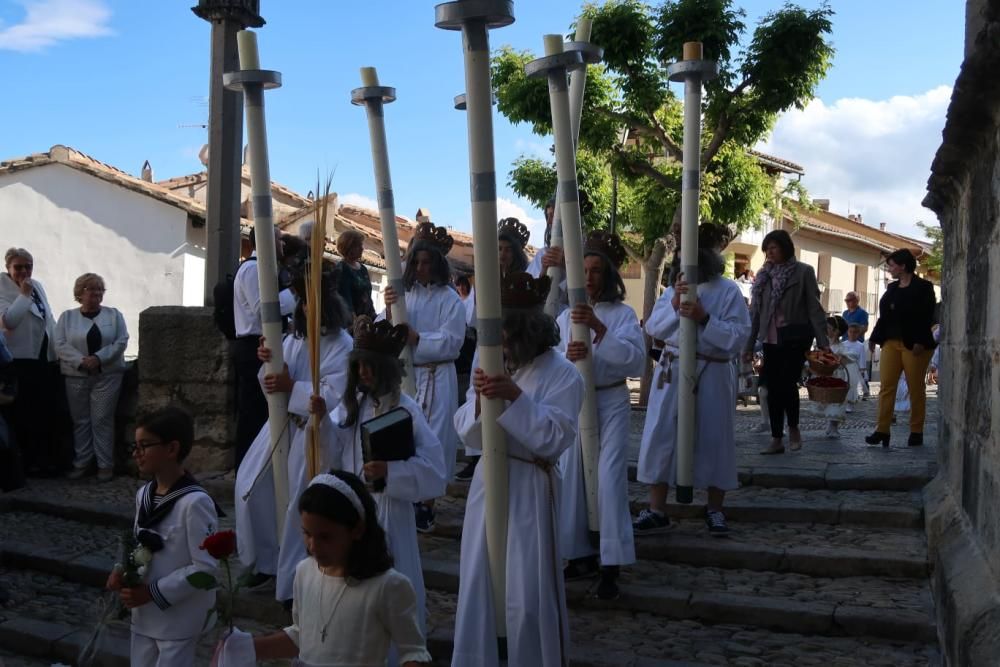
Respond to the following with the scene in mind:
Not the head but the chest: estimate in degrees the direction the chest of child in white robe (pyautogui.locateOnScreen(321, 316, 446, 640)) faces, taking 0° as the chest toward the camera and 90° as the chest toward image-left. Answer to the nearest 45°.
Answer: approximately 45°

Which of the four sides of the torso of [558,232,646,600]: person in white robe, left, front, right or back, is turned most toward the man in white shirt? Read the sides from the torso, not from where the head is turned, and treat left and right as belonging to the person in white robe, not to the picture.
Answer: right

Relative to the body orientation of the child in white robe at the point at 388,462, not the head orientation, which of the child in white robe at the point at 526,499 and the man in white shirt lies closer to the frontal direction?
the child in white robe

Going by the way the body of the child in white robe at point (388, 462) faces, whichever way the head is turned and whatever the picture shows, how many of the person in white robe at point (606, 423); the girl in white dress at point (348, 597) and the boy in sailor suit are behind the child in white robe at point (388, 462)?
1

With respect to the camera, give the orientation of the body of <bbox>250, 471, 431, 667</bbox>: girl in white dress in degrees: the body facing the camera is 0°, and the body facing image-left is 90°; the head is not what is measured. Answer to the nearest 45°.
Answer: approximately 45°

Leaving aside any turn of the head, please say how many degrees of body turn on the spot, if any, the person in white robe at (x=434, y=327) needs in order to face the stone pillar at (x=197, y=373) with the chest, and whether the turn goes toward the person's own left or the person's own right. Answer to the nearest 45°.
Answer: approximately 90° to the person's own right

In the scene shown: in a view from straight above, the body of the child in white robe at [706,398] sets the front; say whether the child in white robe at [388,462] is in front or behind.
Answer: in front

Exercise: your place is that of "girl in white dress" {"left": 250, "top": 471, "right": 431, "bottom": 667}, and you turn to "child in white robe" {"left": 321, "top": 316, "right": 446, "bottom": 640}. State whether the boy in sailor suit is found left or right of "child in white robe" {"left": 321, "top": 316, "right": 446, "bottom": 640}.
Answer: left
